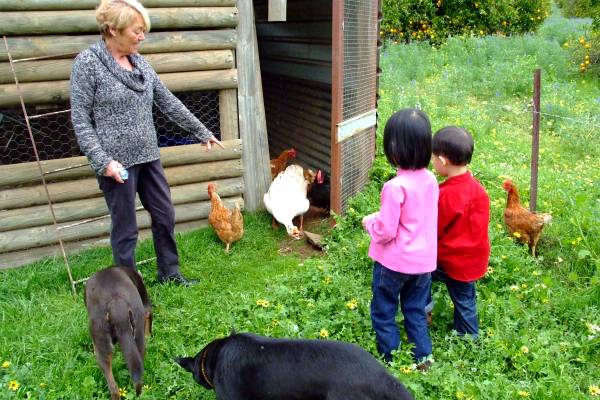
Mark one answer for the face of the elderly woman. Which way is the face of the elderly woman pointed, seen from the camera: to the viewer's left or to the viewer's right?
to the viewer's right

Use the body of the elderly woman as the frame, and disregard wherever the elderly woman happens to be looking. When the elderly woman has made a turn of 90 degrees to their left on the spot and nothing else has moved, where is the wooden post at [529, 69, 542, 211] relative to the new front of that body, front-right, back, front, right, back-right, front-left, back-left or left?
front-right

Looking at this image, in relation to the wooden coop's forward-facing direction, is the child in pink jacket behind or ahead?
ahead

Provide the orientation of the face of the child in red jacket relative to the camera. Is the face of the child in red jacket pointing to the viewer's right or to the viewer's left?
to the viewer's left

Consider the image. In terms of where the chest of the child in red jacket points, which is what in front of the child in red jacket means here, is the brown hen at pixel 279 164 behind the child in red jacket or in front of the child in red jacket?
in front

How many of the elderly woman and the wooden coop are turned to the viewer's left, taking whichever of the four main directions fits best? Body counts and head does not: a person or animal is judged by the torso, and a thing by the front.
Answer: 0

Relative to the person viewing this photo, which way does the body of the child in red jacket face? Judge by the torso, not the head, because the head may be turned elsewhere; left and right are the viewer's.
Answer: facing away from the viewer and to the left of the viewer

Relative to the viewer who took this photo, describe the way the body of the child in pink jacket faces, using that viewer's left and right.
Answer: facing away from the viewer and to the left of the viewer

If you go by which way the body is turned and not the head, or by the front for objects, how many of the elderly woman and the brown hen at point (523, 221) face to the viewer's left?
1

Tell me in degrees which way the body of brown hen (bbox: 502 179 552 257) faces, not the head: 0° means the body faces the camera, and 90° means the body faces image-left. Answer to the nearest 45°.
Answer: approximately 90°

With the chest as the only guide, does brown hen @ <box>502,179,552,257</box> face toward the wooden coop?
yes

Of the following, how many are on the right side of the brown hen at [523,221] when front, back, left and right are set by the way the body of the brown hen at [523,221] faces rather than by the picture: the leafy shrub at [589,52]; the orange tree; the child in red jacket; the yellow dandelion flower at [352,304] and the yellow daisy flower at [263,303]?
2

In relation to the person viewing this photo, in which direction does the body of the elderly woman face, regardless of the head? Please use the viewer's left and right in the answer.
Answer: facing the viewer and to the right of the viewer
